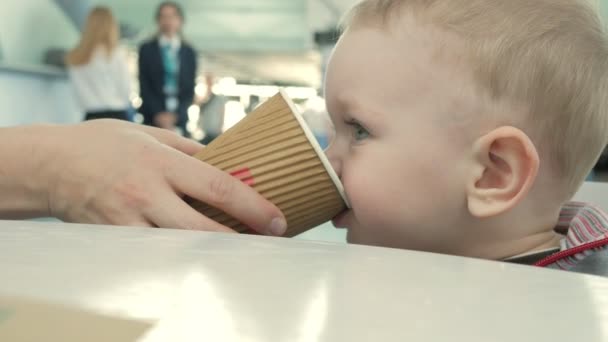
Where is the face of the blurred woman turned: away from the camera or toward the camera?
away from the camera

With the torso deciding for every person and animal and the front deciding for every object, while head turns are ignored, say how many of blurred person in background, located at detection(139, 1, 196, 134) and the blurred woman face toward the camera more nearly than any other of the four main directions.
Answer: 1

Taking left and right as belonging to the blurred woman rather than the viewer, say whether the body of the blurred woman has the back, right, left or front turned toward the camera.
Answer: back

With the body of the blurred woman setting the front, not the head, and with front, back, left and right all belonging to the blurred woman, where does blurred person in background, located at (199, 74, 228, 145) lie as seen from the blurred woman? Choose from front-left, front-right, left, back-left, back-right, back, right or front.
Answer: front-right

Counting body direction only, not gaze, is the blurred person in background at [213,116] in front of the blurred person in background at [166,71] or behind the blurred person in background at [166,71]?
behind

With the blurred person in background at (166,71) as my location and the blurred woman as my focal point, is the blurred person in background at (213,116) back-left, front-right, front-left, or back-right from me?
back-right

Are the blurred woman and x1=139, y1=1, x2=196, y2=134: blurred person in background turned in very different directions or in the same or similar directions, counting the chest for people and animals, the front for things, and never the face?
very different directions

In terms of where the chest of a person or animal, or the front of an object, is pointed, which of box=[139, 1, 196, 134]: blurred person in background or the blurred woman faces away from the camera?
the blurred woman

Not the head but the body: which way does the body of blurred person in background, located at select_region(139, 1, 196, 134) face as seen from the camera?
toward the camera
